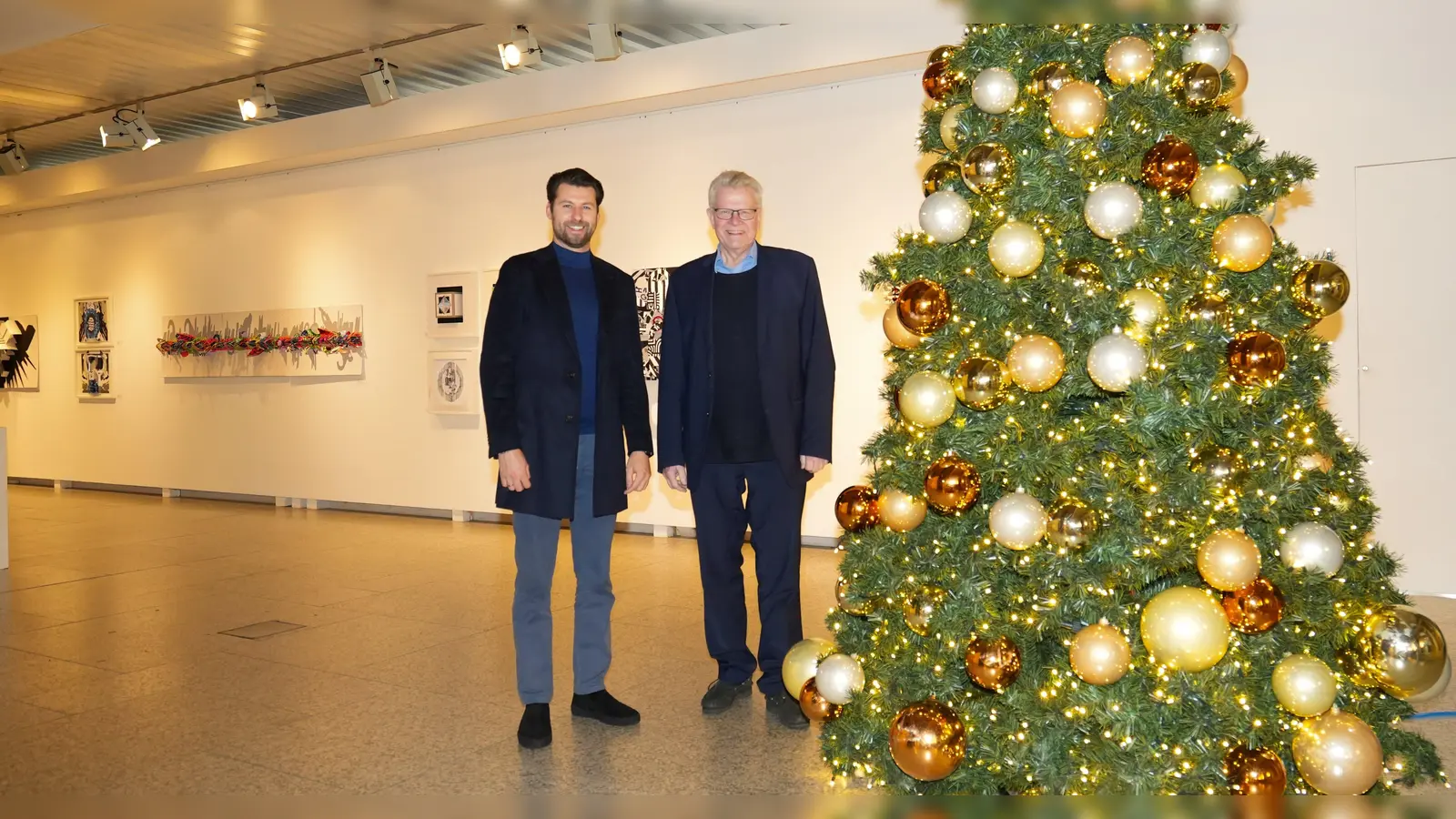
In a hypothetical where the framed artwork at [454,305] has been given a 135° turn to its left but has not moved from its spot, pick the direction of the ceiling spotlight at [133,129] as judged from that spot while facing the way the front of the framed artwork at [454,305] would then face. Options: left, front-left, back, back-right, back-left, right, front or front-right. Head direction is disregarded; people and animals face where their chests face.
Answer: back-left

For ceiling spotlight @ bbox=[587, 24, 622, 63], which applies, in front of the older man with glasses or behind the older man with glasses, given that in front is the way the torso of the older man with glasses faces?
behind

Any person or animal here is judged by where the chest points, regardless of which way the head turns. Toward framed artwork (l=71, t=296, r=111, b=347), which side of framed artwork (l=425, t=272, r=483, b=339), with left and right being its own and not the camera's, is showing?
right

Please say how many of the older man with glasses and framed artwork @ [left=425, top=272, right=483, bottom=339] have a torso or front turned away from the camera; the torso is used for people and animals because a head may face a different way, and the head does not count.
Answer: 0

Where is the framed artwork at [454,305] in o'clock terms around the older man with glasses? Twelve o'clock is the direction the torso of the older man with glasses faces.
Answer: The framed artwork is roughly at 5 o'clock from the older man with glasses.

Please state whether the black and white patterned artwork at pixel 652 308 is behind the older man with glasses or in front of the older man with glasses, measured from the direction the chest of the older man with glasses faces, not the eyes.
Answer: behind

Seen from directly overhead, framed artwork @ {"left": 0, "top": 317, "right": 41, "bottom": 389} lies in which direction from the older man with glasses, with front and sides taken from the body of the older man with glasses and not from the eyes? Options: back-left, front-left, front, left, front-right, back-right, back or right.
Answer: back-right

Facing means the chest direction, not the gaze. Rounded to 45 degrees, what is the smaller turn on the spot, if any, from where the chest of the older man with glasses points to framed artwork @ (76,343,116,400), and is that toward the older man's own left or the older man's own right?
approximately 135° to the older man's own right

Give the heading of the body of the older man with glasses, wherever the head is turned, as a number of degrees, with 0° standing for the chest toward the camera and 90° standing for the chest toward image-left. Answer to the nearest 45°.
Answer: approximately 0°

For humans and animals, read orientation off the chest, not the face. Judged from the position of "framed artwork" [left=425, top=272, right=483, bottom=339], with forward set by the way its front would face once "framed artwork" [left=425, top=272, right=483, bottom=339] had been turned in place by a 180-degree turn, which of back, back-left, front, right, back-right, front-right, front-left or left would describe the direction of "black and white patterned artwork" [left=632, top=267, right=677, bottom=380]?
right

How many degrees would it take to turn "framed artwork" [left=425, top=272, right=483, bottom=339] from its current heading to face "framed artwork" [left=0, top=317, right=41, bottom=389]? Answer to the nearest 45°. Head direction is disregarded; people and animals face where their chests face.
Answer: approximately 90° to its right

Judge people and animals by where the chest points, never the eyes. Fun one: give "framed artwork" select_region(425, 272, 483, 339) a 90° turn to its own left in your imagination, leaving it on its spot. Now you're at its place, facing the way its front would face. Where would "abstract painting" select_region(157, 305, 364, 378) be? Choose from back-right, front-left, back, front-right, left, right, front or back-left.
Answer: back
